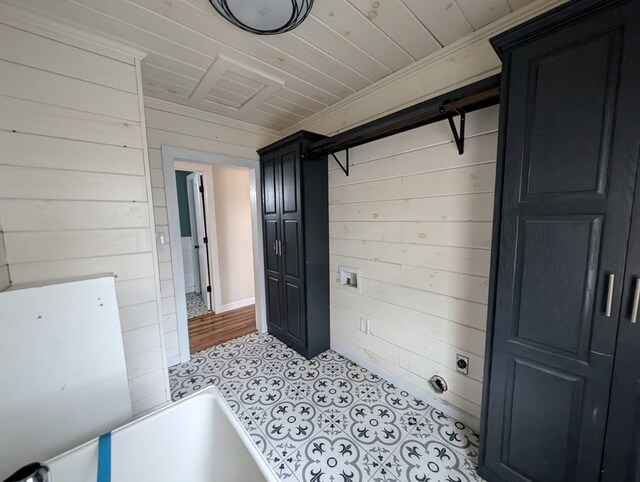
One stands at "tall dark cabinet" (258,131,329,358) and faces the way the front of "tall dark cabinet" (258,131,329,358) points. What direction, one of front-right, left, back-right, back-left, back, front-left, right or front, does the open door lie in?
right

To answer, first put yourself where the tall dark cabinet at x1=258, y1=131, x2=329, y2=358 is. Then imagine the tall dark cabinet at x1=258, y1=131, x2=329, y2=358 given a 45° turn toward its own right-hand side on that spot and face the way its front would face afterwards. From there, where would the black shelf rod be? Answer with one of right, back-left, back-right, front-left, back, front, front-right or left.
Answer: back-left

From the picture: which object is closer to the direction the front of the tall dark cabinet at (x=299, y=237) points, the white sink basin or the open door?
the white sink basin

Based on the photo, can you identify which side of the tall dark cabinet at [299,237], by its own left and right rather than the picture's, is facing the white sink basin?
front

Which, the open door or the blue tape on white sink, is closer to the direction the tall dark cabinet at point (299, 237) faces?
the blue tape on white sink

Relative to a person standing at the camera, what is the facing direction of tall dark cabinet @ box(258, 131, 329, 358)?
facing the viewer and to the left of the viewer

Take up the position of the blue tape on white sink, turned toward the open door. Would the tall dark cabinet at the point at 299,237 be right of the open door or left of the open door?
right

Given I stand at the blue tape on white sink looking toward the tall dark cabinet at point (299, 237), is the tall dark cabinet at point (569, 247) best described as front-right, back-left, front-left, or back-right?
front-right

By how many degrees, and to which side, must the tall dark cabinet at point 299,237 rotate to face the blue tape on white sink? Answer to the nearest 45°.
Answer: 0° — it already faces it

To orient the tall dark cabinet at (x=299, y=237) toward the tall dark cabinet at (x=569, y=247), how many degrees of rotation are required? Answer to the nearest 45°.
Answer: approximately 90° to its left
